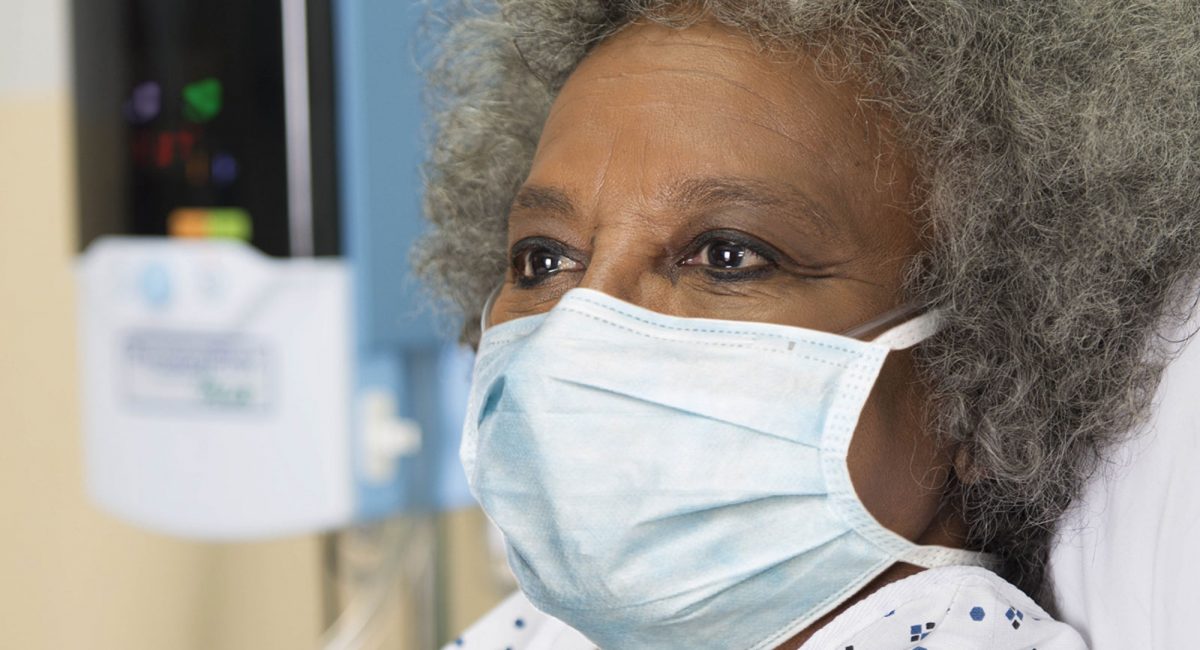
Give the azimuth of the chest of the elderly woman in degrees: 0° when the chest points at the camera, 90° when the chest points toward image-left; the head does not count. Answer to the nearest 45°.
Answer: approximately 45°

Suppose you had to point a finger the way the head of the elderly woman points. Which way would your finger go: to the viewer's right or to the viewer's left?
to the viewer's left
